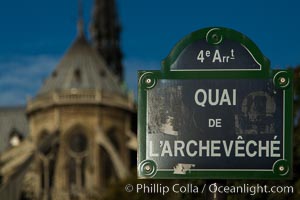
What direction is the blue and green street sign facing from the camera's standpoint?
toward the camera
